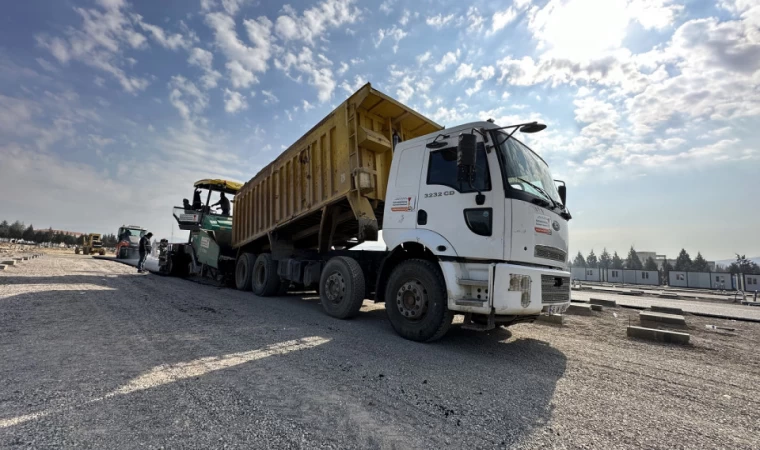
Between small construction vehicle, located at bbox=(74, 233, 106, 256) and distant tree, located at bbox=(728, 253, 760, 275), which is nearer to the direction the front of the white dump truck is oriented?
the distant tree

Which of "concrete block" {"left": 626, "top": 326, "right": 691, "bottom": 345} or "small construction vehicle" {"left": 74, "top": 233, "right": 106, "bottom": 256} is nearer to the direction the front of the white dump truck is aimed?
the concrete block

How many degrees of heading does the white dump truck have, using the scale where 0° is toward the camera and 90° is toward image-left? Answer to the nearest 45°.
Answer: approximately 315°

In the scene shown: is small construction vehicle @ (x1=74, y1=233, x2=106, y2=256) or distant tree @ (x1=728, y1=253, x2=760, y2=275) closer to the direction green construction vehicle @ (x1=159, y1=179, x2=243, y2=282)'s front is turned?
the distant tree

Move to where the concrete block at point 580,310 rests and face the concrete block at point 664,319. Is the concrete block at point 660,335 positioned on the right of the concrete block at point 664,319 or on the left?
right

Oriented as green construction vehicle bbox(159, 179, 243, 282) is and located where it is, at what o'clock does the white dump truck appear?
The white dump truck is roughly at 1 o'clock from the green construction vehicle.

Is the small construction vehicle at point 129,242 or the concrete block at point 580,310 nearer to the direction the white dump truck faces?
the concrete block

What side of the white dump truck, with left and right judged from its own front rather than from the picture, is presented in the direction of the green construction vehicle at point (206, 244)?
back

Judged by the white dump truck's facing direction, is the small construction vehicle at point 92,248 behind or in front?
behind

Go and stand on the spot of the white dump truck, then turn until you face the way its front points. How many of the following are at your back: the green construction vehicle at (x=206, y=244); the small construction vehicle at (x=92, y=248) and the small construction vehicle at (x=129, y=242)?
3

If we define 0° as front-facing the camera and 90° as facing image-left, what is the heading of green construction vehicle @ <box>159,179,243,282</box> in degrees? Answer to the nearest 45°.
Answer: approximately 315°
